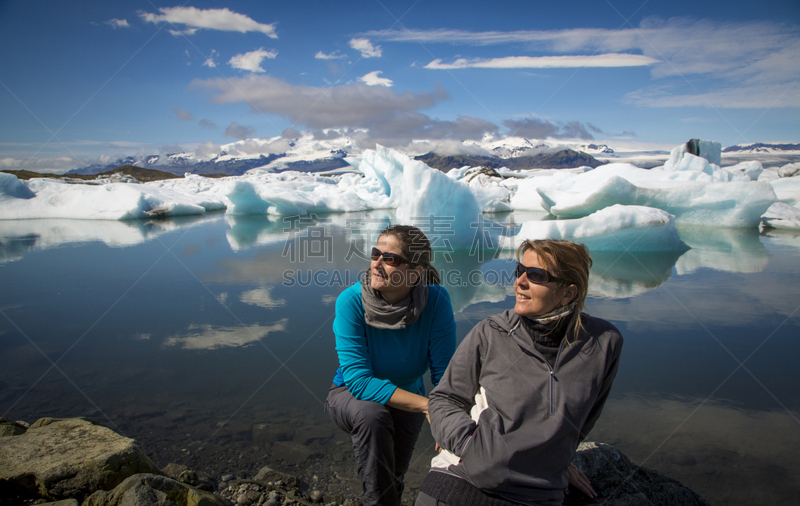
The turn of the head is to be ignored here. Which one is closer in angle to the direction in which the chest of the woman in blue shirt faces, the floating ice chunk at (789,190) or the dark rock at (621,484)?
the dark rock

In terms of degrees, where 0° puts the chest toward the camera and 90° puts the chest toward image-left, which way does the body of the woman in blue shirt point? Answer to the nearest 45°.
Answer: approximately 0°

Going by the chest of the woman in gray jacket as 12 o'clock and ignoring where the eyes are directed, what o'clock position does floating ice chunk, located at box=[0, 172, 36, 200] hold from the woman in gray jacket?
The floating ice chunk is roughly at 4 o'clock from the woman in gray jacket.

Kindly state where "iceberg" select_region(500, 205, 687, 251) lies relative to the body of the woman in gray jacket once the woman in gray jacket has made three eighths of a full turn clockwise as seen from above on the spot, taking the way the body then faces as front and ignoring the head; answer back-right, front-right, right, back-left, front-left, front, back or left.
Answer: front-right

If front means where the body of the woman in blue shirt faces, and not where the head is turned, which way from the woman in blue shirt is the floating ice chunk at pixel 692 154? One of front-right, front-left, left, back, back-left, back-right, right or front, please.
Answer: back-left

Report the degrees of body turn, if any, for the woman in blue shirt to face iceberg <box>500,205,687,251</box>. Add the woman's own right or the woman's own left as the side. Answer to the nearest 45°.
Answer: approximately 135° to the woman's own left

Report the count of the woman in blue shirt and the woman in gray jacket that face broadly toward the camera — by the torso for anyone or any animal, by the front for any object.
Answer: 2

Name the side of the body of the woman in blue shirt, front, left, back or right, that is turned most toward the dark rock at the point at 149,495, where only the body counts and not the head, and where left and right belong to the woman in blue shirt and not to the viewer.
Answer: right

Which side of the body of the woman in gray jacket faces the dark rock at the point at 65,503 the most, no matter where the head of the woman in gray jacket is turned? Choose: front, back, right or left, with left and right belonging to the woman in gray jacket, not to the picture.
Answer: right

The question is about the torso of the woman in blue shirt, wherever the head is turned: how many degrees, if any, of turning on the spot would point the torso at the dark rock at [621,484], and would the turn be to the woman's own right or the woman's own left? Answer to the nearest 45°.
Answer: approximately 90° to the woman's own left

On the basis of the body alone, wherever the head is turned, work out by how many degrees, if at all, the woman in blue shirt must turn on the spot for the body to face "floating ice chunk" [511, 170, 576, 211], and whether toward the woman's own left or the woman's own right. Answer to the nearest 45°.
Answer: approximately 180°

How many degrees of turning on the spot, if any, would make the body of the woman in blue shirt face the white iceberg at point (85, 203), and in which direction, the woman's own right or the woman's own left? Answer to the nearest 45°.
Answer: approximately 135° to the woman's own right

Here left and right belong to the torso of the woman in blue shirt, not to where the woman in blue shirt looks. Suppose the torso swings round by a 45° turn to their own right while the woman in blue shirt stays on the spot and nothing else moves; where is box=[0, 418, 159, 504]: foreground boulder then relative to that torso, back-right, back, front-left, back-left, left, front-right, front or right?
front-right

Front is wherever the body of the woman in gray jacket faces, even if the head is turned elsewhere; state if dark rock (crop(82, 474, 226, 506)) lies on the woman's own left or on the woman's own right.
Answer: on the woman's own right

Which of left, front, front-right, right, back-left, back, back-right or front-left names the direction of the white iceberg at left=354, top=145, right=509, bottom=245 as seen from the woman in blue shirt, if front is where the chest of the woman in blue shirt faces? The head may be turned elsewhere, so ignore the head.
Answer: back

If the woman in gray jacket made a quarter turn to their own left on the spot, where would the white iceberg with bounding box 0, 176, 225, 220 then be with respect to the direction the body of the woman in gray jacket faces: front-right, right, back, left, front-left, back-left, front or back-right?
back-left
